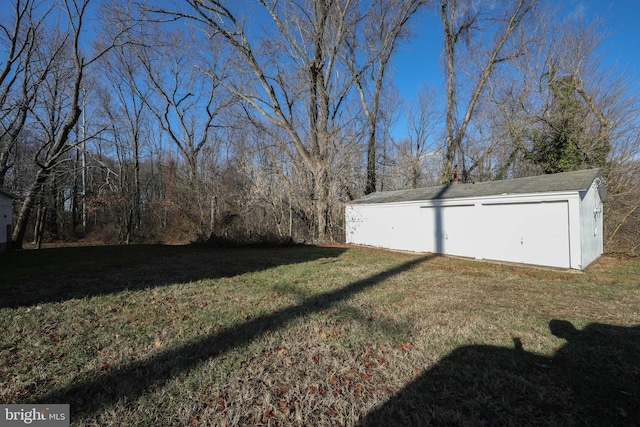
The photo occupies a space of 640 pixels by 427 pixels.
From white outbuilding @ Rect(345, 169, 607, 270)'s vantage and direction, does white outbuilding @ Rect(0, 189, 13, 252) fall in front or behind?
in front

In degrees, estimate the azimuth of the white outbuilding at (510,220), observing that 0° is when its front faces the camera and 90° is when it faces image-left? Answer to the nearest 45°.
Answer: approximately 45°
